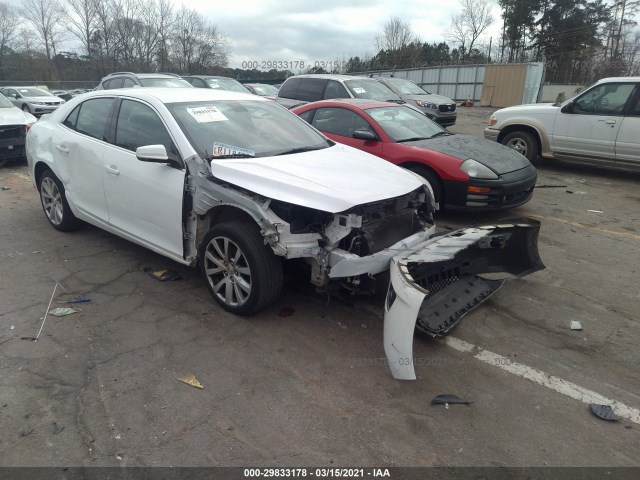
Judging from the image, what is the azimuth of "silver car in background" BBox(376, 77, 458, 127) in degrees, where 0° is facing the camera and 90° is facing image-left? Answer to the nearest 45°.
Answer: approximately 315°

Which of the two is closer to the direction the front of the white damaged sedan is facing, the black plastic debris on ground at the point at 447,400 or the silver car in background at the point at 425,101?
the black plastic debris on ground

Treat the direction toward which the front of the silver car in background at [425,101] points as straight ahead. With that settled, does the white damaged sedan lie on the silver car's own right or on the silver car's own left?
on the silver car's own right

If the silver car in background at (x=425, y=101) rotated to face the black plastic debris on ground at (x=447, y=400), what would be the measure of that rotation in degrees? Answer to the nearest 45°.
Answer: approximately 45° to its right

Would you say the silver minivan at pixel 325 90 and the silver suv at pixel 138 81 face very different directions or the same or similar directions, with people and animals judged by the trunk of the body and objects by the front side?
same or similar directions

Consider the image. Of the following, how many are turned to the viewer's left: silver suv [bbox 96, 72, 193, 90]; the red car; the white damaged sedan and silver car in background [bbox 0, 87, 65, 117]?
0

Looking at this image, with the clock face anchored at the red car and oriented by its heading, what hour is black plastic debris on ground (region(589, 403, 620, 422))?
The black plastic debris on ground is roughly at 1 o'clock from the red car.

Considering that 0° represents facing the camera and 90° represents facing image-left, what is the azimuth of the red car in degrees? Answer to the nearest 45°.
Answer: approximately 315°

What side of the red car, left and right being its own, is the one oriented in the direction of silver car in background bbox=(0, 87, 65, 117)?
back

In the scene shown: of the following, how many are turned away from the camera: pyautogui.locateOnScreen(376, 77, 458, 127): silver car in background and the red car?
0

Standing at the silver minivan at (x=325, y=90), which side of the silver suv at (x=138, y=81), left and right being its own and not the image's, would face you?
front

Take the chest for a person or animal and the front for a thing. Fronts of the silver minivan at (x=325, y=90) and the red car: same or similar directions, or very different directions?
same or similar directions
